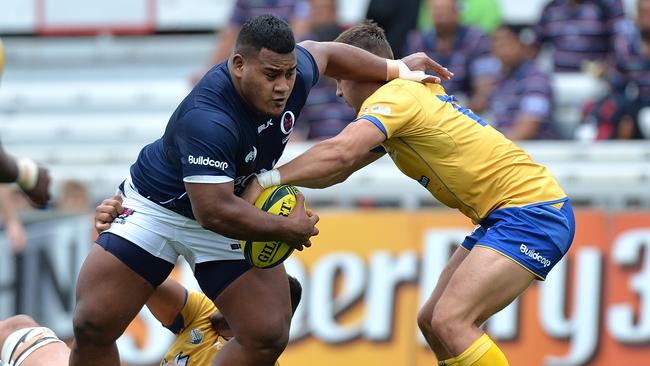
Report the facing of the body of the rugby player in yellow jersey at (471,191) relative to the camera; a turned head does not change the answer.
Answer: to the viewer's left

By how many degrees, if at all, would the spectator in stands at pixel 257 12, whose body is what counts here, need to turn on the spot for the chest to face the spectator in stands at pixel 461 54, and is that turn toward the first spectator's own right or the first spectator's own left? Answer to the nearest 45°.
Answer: approximately 45° to the first spectator's own left

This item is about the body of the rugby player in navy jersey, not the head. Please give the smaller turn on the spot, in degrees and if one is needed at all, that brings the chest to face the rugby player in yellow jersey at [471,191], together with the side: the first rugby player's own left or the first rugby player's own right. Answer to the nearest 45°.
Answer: approximately 45° to the first rugby player's own left

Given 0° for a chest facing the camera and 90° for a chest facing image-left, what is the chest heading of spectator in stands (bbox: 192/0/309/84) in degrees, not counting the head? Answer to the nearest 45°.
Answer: approximately 0°

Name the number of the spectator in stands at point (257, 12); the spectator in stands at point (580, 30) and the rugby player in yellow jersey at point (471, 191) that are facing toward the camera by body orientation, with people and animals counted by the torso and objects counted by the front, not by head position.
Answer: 2

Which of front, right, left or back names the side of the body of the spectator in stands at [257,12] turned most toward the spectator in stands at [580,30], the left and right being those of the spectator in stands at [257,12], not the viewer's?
left

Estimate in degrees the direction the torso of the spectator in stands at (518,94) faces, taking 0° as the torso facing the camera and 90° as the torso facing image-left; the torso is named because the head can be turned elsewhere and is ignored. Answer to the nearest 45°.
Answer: approximately 45°

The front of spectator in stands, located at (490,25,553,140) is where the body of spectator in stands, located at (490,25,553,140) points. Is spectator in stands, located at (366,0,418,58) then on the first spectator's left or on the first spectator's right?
on the first spectator's right

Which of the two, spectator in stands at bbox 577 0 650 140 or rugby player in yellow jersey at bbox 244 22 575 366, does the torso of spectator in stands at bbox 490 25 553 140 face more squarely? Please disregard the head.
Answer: the rugby player in yellow jersey

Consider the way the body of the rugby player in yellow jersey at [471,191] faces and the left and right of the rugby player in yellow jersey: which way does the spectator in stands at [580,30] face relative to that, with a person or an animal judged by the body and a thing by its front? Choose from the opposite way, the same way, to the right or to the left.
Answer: to the left
